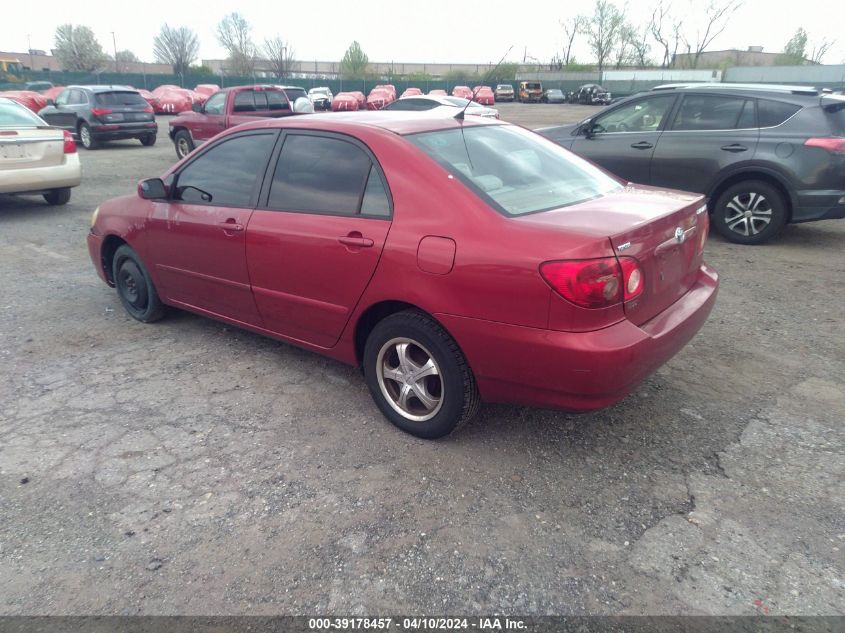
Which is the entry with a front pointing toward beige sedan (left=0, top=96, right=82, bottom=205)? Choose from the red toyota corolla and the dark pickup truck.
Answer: the red toyota corolla

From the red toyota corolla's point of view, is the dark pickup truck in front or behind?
in front

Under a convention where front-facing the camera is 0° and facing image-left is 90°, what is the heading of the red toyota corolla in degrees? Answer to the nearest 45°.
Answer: approximately 135°

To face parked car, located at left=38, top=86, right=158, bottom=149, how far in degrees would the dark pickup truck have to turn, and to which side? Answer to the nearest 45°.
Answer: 0° — it already faces it

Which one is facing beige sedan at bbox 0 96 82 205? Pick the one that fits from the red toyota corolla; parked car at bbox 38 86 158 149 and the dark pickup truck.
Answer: the red toyota corolla

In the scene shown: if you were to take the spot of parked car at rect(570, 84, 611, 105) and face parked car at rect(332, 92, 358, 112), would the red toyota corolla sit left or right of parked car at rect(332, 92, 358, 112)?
left

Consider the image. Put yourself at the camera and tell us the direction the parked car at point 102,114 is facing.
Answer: facing away from the viewer and to the left of the viewer

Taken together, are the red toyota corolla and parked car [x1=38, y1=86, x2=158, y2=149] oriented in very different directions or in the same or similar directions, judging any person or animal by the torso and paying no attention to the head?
same or similar directions

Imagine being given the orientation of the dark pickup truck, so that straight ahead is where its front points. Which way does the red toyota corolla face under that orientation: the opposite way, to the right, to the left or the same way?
the same way

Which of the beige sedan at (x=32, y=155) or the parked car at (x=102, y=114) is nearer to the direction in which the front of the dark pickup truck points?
the parked car

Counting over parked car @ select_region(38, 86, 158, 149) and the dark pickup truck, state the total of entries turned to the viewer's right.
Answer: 0

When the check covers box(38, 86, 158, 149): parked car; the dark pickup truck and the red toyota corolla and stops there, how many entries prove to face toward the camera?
0

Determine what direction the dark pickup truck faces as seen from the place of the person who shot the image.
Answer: facing away from the viewer and to the left of the viewer

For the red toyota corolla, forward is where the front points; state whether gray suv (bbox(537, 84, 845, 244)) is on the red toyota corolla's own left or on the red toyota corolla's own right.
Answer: on the red toyota corolla's own right

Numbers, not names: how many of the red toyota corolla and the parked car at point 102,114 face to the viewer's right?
0

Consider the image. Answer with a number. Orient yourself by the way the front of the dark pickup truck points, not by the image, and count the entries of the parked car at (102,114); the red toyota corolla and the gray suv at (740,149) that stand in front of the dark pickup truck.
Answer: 1

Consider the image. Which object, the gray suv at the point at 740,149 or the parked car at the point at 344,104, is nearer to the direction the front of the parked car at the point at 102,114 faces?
the parked car

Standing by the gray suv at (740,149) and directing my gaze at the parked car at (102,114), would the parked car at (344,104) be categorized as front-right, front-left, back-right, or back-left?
front-right
